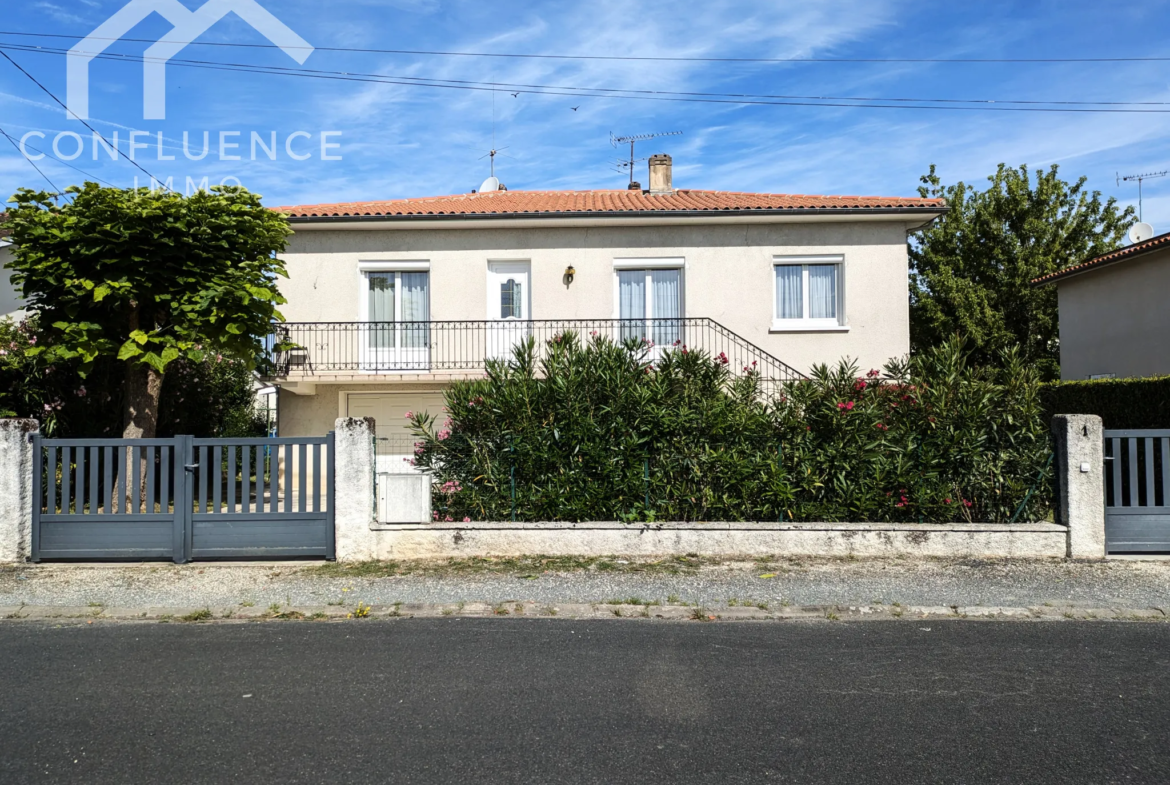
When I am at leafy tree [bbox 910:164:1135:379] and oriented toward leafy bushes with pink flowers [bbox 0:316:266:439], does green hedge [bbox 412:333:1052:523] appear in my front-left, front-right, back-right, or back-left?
front-left

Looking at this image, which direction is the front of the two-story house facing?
toward the camera

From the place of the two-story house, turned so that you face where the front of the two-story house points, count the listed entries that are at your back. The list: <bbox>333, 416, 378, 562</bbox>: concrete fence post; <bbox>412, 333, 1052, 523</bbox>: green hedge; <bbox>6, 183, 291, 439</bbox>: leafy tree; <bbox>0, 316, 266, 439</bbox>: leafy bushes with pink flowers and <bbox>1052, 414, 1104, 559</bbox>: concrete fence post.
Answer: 0

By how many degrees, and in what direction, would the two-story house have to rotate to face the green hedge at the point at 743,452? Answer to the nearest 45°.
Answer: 0° — it already faces it

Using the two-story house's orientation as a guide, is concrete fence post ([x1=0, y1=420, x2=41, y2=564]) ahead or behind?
ahead

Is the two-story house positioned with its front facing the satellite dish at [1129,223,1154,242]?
no

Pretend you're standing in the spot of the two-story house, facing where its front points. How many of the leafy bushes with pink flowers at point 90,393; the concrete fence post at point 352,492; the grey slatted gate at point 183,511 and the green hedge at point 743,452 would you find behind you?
0

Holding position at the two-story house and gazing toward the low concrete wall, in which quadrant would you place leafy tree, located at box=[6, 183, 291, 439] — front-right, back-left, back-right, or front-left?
front-right

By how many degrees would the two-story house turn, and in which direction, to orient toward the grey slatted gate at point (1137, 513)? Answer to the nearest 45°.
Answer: approximately 45° to its left

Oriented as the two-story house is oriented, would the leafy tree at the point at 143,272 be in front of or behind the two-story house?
in front

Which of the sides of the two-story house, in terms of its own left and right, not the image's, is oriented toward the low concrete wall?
front

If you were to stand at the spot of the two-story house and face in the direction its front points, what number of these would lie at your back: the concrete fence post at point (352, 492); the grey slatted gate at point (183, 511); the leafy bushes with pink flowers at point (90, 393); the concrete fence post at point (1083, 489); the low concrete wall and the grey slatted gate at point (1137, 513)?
0

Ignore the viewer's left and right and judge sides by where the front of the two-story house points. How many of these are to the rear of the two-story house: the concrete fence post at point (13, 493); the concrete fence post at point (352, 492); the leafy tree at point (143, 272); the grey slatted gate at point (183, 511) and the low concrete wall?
0

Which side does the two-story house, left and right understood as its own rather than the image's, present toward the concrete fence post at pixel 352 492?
front

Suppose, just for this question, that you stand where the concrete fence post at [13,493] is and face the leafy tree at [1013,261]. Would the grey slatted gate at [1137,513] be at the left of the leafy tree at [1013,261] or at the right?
right

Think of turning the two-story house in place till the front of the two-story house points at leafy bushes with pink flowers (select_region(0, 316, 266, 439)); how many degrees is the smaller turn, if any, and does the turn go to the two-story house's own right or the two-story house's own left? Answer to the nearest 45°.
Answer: approximately 45° to the two-story house's own right

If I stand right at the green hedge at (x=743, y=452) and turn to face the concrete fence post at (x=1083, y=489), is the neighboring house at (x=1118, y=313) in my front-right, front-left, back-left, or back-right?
front-left

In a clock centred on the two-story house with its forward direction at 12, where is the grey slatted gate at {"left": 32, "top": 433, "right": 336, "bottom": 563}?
The grey slatted gate is roughly at 1 o'clock from the two-story house.

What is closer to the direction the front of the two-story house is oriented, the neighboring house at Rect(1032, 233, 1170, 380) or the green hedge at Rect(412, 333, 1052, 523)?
the green hedge

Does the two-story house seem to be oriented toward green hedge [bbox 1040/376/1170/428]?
no

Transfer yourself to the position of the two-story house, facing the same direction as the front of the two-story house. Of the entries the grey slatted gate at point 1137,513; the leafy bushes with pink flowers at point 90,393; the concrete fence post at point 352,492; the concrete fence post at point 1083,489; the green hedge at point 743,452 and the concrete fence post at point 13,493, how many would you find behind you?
0

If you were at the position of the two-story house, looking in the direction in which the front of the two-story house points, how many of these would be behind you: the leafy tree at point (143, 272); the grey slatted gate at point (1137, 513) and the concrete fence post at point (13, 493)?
0
